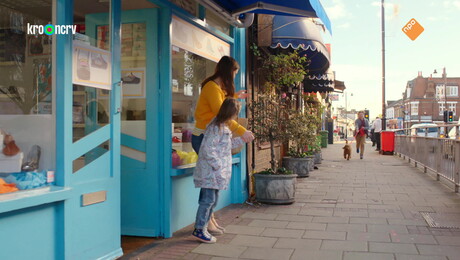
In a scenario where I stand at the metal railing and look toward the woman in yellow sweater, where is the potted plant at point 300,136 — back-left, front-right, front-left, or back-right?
front-right

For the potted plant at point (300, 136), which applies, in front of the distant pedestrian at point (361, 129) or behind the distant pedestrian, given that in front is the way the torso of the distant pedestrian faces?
in front

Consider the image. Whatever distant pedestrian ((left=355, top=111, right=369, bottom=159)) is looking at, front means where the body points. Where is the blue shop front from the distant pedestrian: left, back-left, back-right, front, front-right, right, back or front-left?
front

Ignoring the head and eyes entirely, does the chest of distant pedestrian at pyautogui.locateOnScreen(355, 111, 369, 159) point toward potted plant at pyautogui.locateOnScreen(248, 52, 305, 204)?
yes

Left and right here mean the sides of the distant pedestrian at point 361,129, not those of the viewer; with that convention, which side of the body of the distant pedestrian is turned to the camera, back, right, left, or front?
front

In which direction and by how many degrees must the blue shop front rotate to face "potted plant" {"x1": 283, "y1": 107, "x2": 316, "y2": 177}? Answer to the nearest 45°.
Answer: approximately 90° to its left

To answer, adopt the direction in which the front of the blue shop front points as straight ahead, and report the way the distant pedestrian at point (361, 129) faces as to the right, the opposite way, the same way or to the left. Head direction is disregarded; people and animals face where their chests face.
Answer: to the right

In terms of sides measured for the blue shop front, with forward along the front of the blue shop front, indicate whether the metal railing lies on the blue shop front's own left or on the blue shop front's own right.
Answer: on the blue shop front's own left

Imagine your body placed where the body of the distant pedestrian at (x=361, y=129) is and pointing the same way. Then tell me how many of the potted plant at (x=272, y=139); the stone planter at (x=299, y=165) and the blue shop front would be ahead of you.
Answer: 3

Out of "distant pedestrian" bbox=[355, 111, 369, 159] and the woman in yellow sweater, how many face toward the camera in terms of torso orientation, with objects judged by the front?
1
